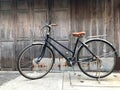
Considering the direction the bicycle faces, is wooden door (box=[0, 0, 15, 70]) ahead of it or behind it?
ahead

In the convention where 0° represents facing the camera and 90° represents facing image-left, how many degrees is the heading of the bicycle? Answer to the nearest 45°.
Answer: approximately 90°
